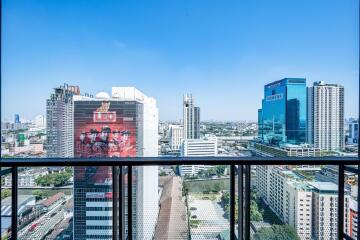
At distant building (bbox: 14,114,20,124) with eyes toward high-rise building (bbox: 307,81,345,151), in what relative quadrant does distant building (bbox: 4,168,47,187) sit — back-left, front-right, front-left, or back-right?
front-right

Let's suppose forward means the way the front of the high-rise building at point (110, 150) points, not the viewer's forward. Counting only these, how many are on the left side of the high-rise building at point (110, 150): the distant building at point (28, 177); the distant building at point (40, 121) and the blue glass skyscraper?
1

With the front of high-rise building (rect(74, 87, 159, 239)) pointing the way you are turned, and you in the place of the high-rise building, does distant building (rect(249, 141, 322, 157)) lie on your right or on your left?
on your left

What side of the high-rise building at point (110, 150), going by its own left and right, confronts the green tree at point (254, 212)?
left

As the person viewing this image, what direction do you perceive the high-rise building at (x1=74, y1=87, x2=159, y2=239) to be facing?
facing the viewer

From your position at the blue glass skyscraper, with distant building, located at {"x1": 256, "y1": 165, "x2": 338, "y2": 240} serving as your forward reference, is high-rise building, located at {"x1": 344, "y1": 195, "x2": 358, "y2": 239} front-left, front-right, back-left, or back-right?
front-left

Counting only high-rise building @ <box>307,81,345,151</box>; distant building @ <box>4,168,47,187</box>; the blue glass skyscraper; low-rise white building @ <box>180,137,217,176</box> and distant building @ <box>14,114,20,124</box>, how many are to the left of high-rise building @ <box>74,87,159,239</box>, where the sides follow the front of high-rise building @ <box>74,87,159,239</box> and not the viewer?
3

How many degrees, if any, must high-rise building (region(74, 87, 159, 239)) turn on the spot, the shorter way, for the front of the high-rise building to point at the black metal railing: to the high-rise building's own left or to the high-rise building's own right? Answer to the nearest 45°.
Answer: approximately 45° to the high-rise building's own left

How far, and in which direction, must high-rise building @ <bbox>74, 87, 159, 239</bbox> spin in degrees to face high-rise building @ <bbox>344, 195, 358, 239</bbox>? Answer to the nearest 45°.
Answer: approximately 90° to its left

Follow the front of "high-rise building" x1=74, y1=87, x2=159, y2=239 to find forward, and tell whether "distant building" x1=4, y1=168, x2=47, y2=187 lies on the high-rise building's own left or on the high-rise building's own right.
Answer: on the high-rise building's own right

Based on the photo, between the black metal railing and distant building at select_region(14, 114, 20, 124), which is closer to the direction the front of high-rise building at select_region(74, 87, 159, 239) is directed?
the black metal railing
